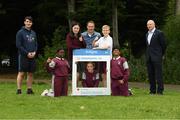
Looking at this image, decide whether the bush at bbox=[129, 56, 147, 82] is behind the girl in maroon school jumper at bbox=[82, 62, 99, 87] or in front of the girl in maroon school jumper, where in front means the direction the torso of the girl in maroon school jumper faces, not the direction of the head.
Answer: behind

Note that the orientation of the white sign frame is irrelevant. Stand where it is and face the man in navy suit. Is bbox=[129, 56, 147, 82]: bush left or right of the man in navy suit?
left

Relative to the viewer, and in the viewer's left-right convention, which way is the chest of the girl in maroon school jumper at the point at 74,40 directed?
facing the viewer and to the right of the viewer

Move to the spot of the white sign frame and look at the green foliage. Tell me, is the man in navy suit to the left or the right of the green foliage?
right

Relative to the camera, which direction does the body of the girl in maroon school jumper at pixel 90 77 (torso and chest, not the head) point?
toward the camera

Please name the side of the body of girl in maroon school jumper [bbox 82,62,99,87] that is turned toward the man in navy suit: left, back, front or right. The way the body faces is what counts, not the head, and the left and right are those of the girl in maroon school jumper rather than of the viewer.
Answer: left

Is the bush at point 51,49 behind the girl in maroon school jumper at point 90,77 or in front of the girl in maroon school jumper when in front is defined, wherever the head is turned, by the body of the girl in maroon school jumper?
behind

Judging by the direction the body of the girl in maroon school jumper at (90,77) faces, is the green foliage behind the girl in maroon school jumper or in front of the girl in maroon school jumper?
behind
